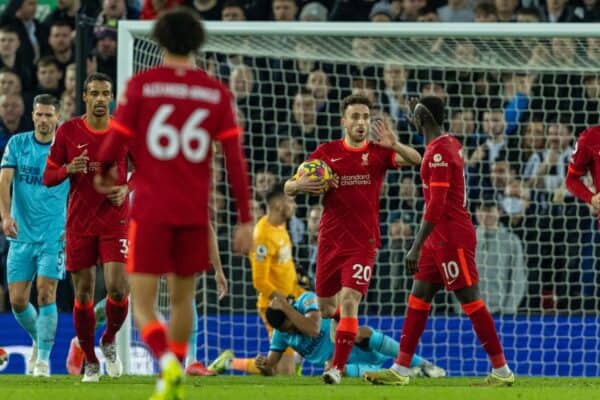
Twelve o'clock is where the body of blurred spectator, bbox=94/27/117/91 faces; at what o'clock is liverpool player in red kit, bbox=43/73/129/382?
The liverpool player in red kit is roughly at 12 o'clock from the blurred spectator.

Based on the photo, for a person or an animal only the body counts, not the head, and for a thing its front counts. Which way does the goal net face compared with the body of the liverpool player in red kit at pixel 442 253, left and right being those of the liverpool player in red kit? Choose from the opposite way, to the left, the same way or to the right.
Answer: to the left

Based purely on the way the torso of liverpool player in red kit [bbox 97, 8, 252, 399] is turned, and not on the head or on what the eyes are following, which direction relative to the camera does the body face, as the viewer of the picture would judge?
away from the camera

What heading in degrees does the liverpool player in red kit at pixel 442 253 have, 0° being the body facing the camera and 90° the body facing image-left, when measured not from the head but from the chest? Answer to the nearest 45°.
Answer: approximately 90°

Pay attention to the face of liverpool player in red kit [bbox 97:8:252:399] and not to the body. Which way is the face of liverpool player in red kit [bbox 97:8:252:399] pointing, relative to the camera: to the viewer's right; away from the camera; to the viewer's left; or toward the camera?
away from the camera

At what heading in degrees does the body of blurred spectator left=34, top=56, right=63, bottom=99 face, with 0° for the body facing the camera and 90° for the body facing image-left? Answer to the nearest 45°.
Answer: approximately 0°

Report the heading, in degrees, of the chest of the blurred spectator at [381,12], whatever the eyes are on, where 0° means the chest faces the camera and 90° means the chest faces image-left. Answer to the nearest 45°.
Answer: approximately 0°

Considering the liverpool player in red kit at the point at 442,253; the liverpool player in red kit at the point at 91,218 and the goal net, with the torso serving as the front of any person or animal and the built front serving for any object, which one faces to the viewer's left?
the liverpool player in red kit at the point at 442,253

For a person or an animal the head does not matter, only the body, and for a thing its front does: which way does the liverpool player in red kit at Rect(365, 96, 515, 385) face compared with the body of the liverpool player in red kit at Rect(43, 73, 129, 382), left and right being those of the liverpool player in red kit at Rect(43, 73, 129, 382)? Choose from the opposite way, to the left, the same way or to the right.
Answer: to the right
